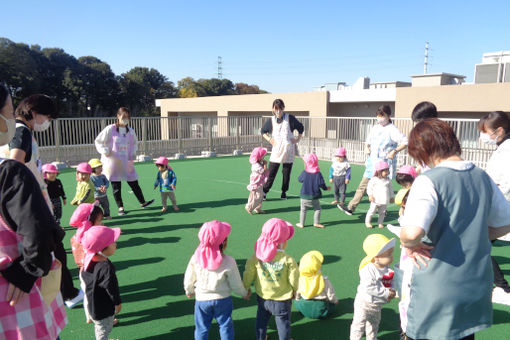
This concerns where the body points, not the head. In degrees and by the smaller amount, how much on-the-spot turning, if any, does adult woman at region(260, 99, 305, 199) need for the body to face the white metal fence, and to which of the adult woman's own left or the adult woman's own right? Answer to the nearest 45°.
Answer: approximately 180°

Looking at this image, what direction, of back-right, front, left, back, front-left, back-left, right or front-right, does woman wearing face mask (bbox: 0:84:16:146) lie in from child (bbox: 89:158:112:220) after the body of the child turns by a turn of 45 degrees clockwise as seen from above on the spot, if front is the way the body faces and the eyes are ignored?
front

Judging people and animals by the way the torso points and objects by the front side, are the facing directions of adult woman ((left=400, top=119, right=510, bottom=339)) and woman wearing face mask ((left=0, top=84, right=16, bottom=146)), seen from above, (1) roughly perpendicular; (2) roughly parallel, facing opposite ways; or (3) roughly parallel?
roughly perpendicular

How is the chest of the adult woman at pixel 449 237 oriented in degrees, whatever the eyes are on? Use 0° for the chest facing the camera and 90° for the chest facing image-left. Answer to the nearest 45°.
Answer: approximately 135°

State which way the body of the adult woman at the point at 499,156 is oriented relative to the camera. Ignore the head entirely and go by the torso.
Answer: to the viewer's left

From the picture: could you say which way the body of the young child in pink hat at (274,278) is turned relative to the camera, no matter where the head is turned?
away from the camera

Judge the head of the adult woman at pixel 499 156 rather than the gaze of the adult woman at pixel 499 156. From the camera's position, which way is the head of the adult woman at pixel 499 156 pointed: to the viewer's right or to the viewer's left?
to the viewer's left

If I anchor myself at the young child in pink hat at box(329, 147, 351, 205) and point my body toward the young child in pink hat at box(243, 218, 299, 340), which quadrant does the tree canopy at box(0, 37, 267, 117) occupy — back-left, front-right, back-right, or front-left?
back-right

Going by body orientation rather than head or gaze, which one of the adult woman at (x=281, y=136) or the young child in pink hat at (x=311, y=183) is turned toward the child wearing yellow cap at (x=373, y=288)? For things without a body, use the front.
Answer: the adult woman

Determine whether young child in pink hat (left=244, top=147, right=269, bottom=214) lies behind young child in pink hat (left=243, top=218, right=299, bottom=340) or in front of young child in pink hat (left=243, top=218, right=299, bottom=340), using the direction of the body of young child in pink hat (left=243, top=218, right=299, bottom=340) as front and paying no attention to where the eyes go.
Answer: in front

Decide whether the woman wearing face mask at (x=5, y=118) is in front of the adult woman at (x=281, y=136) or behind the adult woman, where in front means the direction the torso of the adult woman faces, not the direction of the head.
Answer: in front

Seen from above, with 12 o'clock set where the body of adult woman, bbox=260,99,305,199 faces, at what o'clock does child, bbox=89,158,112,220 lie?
The child is roughly at 2 o'clock from the adult woman.

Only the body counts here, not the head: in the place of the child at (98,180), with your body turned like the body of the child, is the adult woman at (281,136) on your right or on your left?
on your left

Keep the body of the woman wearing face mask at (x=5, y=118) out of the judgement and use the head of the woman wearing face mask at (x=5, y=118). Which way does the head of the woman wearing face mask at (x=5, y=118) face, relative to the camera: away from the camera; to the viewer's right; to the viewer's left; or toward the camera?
to the viewer's right

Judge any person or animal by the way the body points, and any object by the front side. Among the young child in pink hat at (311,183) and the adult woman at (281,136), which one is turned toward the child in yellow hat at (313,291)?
the adult woman

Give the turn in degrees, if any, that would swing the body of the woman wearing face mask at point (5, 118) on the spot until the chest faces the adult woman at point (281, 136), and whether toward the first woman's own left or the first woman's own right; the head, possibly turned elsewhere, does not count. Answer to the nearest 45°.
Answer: approximately 45° to the first woman's own left
